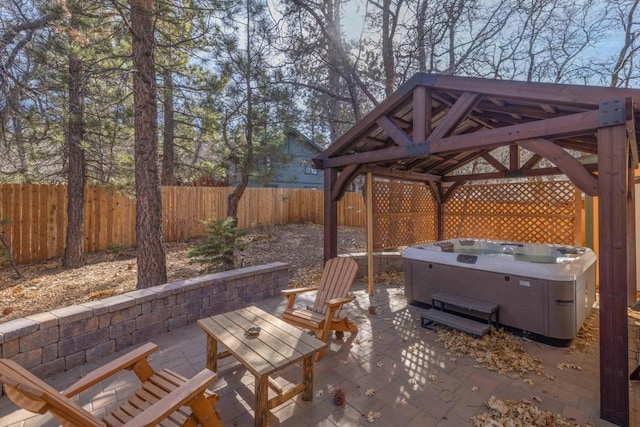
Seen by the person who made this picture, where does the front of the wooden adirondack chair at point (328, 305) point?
facing the viewer and to the left of the viewer

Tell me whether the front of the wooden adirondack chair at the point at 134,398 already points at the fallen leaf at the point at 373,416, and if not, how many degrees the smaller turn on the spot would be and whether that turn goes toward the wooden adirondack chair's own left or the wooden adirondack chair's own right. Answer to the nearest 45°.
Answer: approximately 45° to the wooden adirondack chair's own right

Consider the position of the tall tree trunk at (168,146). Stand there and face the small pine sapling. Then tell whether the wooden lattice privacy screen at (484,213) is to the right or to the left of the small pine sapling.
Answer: left

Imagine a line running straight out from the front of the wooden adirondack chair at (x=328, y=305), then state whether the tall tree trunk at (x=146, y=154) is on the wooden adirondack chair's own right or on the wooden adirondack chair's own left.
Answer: on the wooden adirondack chair's own right

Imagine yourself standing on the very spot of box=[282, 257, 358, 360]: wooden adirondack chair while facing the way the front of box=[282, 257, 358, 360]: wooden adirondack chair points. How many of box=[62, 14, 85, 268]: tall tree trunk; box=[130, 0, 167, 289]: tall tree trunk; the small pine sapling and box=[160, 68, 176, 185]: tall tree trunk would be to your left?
0

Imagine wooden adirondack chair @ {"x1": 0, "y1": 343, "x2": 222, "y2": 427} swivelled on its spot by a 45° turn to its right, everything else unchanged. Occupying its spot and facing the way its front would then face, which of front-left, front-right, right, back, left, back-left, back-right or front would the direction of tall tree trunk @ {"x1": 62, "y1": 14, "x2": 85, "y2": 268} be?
left

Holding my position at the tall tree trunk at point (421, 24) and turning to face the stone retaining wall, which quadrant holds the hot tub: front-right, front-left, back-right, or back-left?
front-left

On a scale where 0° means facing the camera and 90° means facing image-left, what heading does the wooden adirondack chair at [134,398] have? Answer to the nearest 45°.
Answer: approximately 225°

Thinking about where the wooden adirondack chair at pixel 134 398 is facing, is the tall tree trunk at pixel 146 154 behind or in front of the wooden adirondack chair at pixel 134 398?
in front

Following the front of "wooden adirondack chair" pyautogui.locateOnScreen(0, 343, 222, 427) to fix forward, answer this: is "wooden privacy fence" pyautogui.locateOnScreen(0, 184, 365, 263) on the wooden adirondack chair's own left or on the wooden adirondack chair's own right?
on the wooden adirondack chair's own left

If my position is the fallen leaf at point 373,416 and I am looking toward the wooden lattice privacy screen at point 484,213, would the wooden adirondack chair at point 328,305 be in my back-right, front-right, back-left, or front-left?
front-left

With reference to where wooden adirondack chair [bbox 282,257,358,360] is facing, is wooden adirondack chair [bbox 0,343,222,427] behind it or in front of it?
in front
